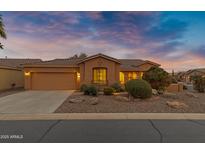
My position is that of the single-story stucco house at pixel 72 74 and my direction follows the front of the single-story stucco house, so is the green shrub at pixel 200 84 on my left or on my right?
on my left

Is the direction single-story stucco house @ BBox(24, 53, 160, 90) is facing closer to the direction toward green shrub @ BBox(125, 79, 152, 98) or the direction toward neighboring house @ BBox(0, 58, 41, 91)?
the green shrub

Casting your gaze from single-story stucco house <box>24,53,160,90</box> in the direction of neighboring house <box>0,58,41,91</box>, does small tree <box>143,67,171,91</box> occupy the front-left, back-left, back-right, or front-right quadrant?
back-left

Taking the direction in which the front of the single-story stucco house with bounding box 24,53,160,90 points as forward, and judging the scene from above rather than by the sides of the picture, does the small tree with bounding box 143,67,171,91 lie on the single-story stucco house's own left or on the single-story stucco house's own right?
on the single-story stucco house's own left

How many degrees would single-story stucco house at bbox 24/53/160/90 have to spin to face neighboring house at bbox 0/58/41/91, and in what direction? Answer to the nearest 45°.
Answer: approximately 90° to its right

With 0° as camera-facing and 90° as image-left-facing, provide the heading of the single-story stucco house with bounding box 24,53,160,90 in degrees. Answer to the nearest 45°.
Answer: approximately 0°
